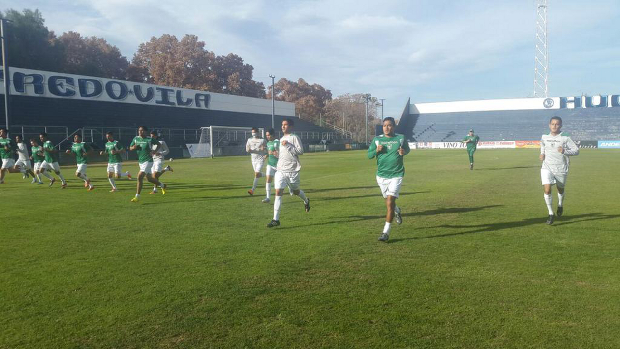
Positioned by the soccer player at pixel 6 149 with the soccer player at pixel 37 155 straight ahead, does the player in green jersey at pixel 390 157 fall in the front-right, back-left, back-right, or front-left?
front-right

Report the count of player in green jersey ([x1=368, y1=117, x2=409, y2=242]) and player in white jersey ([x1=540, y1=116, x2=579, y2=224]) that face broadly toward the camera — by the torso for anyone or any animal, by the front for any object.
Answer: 2

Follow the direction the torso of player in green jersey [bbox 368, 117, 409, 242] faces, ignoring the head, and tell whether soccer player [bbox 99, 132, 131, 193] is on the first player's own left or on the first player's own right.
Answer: on the first player's own right

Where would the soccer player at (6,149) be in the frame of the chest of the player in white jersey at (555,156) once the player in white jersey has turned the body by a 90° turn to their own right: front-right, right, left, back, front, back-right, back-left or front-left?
front

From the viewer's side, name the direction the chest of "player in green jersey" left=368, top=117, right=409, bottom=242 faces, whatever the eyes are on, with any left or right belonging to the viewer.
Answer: facing the viewer

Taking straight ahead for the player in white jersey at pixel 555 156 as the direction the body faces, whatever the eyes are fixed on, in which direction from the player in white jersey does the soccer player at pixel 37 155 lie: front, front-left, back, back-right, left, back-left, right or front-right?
right

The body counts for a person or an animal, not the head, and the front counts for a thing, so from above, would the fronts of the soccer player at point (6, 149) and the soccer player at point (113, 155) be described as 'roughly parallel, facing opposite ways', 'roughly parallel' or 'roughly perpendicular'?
roughly parallel

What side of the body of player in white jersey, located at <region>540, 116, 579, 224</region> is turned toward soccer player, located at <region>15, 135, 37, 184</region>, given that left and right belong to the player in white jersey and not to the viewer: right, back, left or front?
right

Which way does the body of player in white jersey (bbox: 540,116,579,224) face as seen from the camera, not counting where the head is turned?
toward the camera
